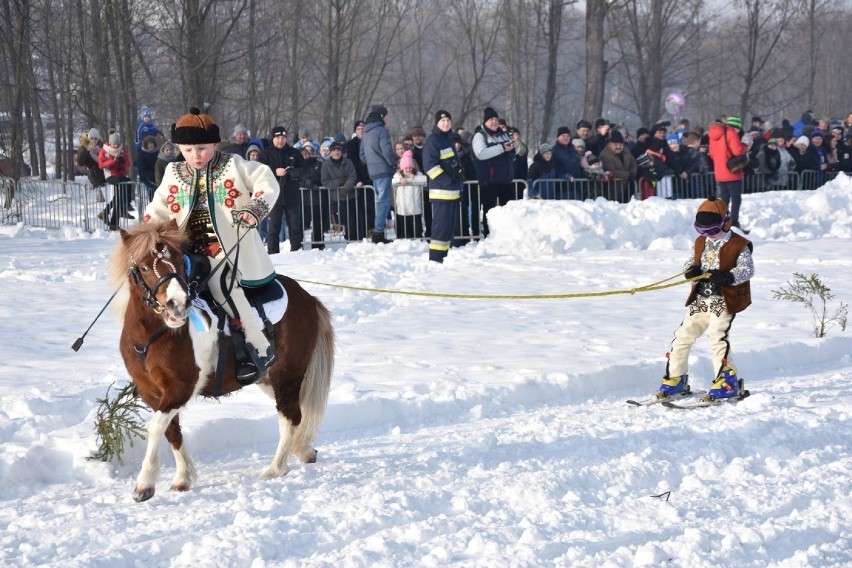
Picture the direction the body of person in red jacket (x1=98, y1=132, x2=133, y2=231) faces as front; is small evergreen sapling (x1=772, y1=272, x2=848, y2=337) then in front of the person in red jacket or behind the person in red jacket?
in front

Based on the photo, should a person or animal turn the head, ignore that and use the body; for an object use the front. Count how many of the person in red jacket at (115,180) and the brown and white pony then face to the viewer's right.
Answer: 0

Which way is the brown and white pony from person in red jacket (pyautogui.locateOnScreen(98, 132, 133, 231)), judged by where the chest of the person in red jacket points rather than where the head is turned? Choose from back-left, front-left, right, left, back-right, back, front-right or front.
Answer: front

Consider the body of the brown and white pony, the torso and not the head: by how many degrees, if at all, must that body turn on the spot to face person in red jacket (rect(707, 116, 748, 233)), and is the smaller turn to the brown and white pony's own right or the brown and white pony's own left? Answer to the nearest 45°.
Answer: approximately 180°

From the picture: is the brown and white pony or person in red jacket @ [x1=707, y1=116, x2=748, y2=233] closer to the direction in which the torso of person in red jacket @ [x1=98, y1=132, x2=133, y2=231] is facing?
the brown and white pony

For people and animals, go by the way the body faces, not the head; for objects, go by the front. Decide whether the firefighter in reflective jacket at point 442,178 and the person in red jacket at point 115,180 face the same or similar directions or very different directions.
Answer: same or similar directions

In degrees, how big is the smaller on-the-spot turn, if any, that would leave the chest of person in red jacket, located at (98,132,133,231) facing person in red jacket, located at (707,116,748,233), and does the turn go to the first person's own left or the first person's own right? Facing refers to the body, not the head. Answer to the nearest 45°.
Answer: approximately 45° to the first person's own left

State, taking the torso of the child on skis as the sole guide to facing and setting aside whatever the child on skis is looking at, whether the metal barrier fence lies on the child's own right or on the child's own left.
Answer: on the child's own right

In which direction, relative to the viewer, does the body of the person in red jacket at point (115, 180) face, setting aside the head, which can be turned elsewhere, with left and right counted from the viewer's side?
facing the viewer

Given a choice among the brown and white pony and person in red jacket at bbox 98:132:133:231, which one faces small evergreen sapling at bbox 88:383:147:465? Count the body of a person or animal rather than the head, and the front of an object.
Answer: the person in red jacket

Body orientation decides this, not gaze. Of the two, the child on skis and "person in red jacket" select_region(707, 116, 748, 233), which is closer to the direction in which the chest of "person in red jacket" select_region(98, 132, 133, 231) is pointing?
the child on skis

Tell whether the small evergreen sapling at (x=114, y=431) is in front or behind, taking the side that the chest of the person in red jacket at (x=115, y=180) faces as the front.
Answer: in front

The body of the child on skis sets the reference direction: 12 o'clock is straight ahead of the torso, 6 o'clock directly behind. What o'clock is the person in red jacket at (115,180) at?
The person in red jacket is roughly at 3 o'clock from the child on skis.

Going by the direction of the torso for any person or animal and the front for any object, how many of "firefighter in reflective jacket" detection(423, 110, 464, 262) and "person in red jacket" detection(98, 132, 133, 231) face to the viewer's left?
0

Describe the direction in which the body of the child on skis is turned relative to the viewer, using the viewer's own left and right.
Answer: facing the viewer and to the left of the viewer
